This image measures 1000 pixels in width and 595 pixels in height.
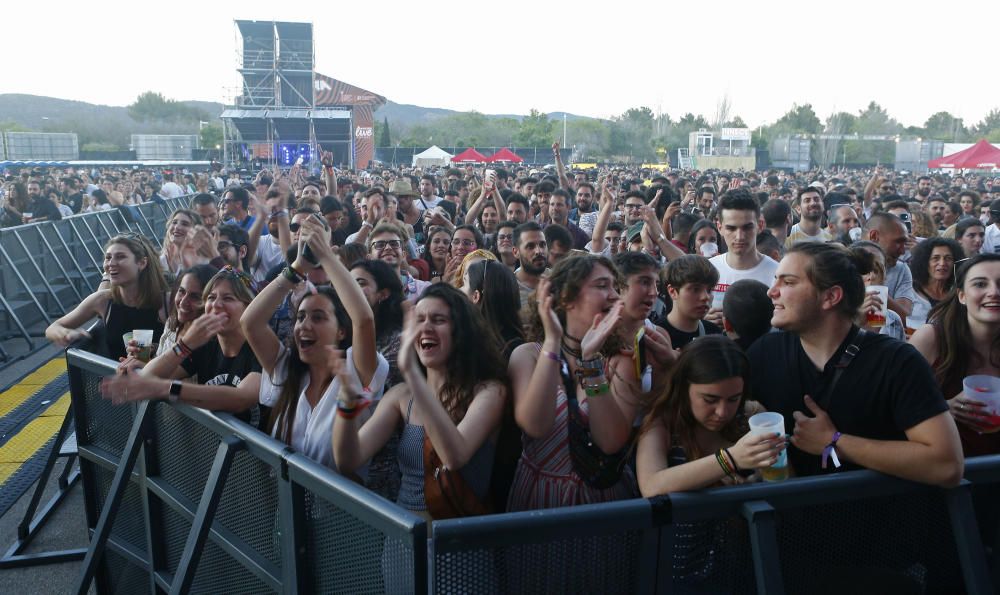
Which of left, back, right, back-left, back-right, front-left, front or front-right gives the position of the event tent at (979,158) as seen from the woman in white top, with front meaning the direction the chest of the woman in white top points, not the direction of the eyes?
back

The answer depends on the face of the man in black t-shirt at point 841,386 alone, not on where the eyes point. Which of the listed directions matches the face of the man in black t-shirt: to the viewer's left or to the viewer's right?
to the viewer's left

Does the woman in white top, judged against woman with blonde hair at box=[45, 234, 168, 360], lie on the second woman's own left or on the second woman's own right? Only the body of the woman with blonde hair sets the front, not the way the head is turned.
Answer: on the second woman's own left

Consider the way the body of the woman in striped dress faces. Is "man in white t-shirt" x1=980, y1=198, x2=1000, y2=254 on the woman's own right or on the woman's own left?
on the woman's own left

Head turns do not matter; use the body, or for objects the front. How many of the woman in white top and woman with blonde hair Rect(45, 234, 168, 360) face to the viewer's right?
0

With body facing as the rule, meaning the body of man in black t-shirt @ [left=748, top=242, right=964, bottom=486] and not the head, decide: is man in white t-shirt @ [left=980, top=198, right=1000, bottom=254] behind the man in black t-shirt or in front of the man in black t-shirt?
behind

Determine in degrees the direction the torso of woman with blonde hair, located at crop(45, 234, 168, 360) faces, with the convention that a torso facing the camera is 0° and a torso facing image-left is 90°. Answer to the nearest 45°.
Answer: approximately 45°

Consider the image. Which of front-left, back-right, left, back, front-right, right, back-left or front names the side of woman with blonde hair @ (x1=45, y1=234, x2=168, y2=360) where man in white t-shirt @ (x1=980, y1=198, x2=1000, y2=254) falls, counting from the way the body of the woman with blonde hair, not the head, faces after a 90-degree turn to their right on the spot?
back-right

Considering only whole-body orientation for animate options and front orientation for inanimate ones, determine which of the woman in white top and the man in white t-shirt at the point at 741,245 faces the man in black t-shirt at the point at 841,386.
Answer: the man in white t-shirt

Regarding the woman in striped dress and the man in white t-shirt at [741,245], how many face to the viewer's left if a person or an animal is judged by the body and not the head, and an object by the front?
0

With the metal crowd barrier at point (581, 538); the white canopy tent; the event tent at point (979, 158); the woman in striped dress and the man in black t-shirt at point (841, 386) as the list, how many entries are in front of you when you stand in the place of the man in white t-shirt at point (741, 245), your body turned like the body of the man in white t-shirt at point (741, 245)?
3
